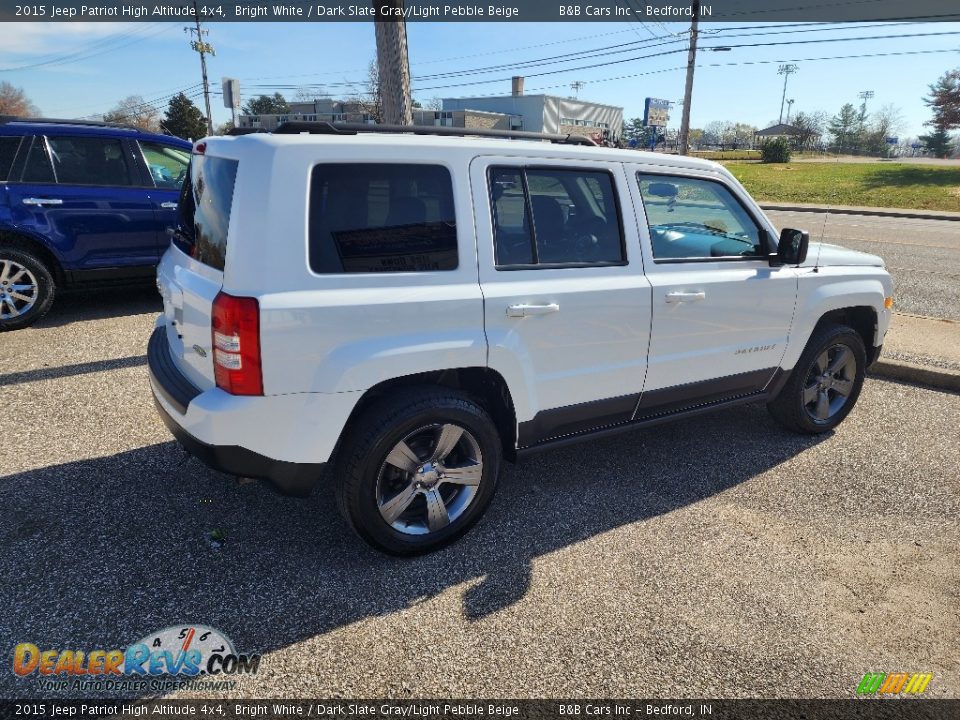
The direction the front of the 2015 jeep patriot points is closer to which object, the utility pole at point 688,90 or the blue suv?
the utility pole

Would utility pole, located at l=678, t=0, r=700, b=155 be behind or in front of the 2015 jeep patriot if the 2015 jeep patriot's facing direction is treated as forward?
in front

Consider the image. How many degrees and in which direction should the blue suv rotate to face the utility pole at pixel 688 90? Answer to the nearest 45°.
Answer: approximately 45° to its left

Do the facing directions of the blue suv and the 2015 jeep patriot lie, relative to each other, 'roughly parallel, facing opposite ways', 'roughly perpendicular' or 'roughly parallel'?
roughly parallel

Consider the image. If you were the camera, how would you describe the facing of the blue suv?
facing to the right of the viewer

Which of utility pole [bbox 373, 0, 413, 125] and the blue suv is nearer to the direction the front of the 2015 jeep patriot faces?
the utility pole

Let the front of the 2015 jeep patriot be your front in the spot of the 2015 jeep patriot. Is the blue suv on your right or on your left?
on your left

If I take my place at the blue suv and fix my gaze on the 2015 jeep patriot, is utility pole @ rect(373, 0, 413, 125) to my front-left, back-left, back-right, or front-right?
front-left

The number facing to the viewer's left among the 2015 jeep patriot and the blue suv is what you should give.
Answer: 0

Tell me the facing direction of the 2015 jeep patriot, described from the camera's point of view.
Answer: facing away from the viewer and to the right of the viewer
